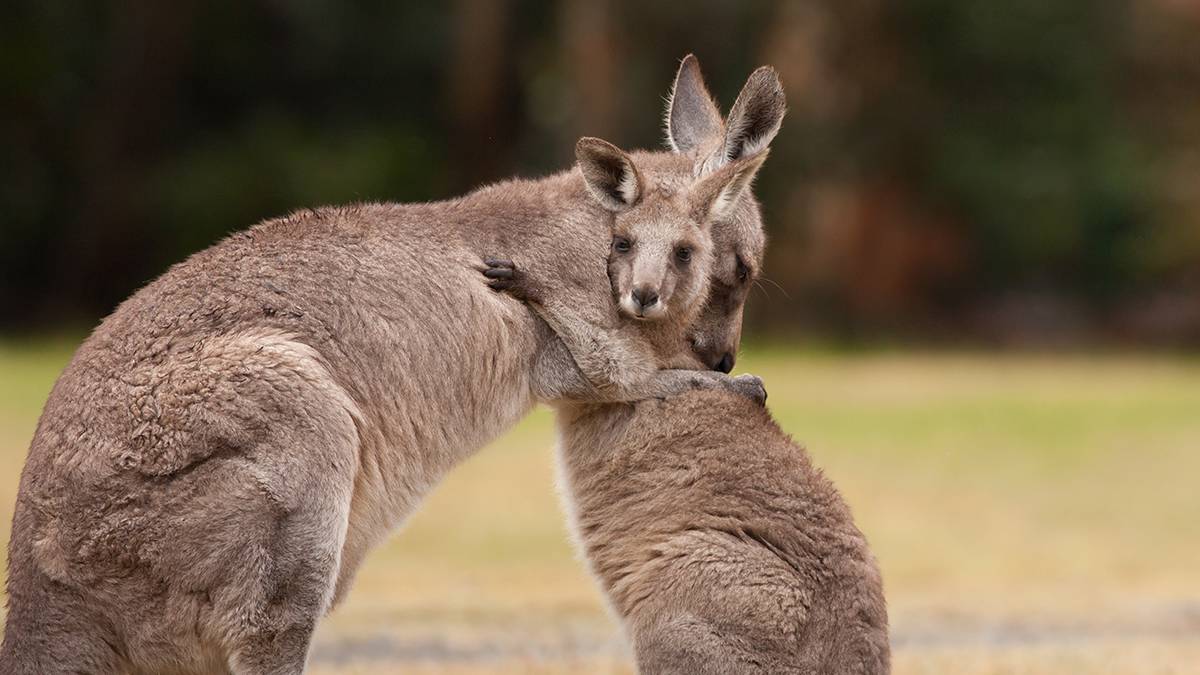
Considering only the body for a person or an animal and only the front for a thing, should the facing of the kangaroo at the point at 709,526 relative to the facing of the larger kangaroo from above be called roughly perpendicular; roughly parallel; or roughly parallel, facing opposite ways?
roughly parallel, facing opposite ways

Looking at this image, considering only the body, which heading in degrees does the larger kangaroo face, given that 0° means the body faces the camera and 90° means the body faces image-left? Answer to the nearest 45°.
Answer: approximately 270°

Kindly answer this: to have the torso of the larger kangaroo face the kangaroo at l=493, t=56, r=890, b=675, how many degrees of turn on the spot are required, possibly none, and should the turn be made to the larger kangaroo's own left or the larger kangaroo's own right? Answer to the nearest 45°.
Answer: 0° — it already faces it

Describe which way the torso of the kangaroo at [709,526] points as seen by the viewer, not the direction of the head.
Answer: to the viewer's left

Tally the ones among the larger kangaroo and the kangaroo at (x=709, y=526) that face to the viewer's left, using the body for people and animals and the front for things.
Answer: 1

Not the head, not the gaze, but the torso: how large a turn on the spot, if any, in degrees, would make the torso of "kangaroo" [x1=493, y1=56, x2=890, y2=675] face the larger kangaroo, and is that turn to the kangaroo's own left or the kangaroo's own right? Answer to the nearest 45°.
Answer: approximately 45° to the kangaroo's own left
